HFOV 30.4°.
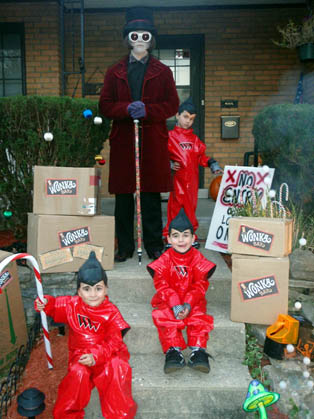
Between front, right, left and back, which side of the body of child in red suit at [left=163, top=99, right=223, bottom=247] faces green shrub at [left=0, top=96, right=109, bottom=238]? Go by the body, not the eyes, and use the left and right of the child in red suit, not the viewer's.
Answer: right

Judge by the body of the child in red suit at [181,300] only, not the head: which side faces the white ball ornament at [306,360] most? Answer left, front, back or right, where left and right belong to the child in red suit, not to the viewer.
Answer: left

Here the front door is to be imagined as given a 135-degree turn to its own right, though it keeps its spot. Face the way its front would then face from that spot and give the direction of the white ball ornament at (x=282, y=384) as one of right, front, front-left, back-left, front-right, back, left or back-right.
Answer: back-left

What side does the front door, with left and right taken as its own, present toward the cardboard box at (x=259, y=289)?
front

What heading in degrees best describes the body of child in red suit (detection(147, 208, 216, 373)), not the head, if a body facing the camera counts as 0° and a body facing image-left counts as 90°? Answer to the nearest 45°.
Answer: approximately 0°
